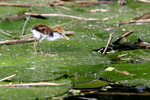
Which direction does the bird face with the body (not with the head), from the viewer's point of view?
to the viewer's right
